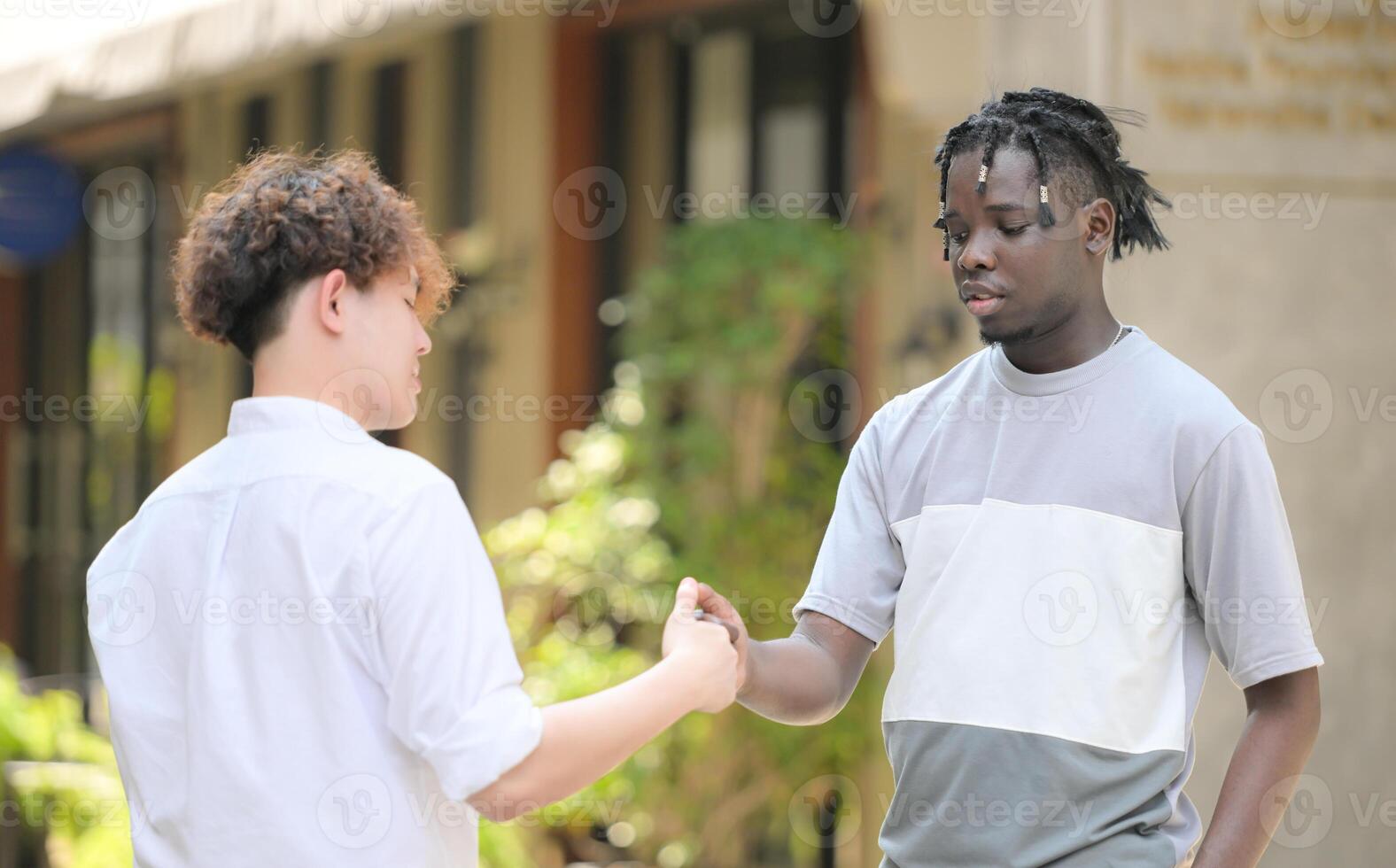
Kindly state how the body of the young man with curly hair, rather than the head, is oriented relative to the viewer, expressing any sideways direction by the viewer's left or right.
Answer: facing away from the viewer and to the right of the viewer

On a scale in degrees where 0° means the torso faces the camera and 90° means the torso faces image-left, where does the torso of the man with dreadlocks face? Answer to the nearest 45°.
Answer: approximately 45°

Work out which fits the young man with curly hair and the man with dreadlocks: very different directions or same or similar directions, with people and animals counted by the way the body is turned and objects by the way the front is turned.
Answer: very different directions

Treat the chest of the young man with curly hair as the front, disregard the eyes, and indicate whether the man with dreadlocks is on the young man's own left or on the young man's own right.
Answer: on the young man's own right

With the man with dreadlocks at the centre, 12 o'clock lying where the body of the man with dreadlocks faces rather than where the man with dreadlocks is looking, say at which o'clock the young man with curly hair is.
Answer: The young man with curly hair is roughly at 1 o'clock from the man with dreadlocks.
